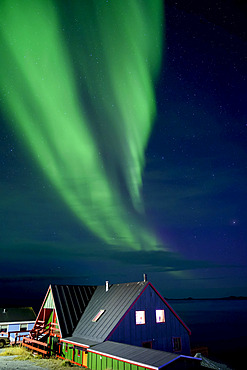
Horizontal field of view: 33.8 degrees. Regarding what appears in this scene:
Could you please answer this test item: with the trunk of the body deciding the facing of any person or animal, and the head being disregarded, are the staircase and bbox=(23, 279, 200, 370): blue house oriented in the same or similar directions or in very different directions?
same or similar directions

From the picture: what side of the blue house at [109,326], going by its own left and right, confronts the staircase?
right

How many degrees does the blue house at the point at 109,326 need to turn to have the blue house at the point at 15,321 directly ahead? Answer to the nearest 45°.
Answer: approximately 90° to its right

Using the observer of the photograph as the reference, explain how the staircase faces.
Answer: facing the viewer and to the left of the viewer

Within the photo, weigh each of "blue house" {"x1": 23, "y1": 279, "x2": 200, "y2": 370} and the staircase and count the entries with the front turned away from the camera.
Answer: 0
